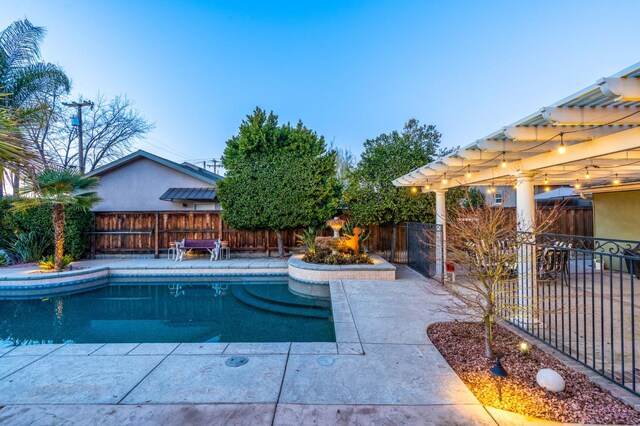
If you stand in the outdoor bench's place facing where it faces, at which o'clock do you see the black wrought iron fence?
The black wrought iron fence is roughly at 11 o'clock from the outdoor bench.

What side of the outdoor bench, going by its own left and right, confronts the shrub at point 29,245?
right

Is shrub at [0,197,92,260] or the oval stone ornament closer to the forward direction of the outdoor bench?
the oval stone ornament

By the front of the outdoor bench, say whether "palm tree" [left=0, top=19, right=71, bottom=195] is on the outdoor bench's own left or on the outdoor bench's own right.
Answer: on the outdoor bench's own right

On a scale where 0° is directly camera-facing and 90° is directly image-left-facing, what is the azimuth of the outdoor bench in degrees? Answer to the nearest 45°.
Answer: approximately 0°

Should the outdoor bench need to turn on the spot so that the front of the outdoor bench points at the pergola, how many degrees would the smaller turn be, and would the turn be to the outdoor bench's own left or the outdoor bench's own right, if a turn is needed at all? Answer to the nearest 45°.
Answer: approximately 45° to the outdoor bench's own left

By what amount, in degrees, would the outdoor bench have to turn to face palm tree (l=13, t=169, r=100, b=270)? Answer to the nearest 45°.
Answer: approximately 90° to its right

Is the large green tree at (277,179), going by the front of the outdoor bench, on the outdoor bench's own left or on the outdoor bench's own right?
on the outdoor bench's own left
